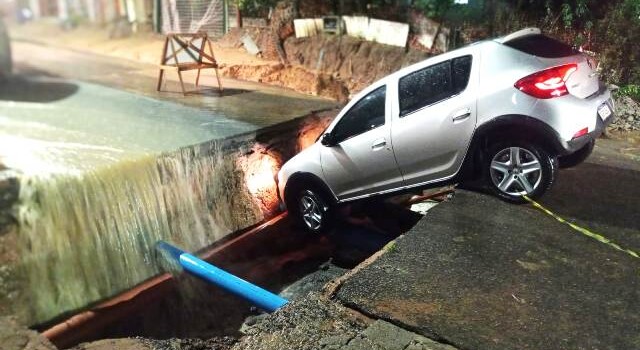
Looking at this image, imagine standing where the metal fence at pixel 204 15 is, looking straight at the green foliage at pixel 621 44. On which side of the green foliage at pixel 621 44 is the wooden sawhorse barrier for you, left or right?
right

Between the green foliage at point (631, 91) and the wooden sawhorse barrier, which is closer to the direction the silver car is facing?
the wooden sawhorse barrier

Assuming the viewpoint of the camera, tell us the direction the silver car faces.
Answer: facing away from the viewer and to the left of the viewer

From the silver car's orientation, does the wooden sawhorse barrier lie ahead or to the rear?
ahead

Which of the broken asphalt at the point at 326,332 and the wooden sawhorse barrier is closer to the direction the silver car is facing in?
the wooden sawhorse barrier

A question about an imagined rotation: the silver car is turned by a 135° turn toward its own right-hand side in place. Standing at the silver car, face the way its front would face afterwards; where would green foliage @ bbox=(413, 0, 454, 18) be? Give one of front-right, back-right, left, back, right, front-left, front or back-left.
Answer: left

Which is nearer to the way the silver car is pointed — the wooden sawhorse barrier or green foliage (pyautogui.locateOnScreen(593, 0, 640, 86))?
the wooden sawhorse barrier

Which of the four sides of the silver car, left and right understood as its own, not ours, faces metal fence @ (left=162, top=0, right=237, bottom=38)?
front

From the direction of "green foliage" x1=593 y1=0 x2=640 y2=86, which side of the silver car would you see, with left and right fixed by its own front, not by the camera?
right

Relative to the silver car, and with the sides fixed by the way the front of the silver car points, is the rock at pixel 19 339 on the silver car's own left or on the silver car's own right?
on the silver car's own left

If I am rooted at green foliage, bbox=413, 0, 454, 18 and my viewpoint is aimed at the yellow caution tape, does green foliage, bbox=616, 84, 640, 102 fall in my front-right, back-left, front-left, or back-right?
front-left

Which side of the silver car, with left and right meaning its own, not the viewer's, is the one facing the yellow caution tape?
back
